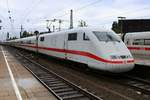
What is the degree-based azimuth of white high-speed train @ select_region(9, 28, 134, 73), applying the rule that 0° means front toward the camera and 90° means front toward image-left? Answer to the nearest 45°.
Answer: approximately 315°

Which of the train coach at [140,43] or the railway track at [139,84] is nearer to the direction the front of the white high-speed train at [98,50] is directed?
the railway track

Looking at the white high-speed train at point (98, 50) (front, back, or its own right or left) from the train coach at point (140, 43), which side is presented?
left

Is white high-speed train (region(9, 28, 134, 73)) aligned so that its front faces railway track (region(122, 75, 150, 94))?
yes
